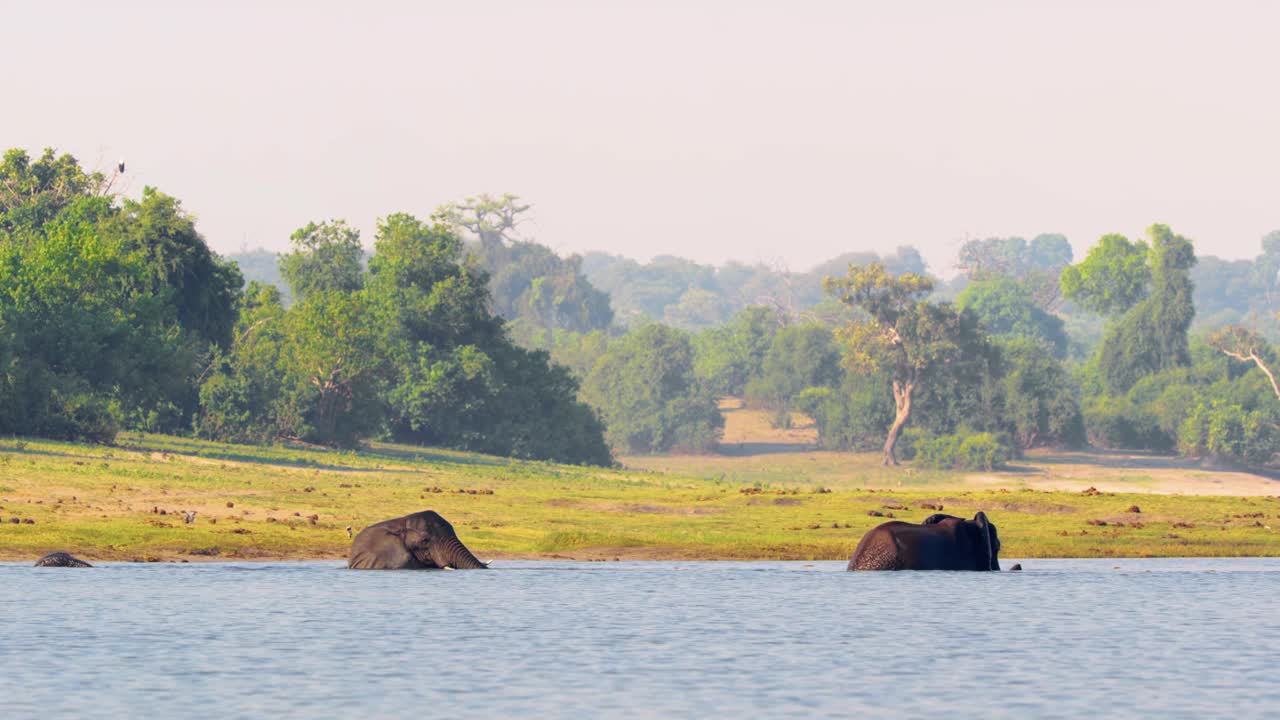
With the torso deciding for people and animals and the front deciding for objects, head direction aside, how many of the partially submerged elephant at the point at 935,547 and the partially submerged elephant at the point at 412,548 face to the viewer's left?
0

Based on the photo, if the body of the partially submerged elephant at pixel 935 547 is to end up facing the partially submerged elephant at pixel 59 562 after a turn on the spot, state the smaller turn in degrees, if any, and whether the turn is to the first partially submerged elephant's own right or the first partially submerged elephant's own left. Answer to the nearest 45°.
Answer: approximately 135° to the first partially submerged elephant's own left

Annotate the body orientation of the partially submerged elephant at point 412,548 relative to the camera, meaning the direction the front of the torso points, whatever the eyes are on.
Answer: to the viewer's right

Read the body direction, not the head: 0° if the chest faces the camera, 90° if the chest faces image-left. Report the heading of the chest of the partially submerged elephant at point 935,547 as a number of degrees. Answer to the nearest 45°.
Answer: approximately 225°

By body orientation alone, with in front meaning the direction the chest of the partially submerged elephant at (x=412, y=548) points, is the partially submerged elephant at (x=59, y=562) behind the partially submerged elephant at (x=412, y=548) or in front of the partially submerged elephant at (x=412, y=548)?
behind

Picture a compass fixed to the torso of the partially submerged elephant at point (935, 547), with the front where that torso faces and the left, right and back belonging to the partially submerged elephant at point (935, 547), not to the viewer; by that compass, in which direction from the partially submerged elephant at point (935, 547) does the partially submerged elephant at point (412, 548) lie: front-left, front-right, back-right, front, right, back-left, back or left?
back-left

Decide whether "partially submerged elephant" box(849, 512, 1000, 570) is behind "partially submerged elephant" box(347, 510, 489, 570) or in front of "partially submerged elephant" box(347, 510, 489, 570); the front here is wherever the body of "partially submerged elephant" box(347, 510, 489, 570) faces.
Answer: in front

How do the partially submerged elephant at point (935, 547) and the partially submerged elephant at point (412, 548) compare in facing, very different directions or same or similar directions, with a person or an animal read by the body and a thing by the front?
same or similar directions
